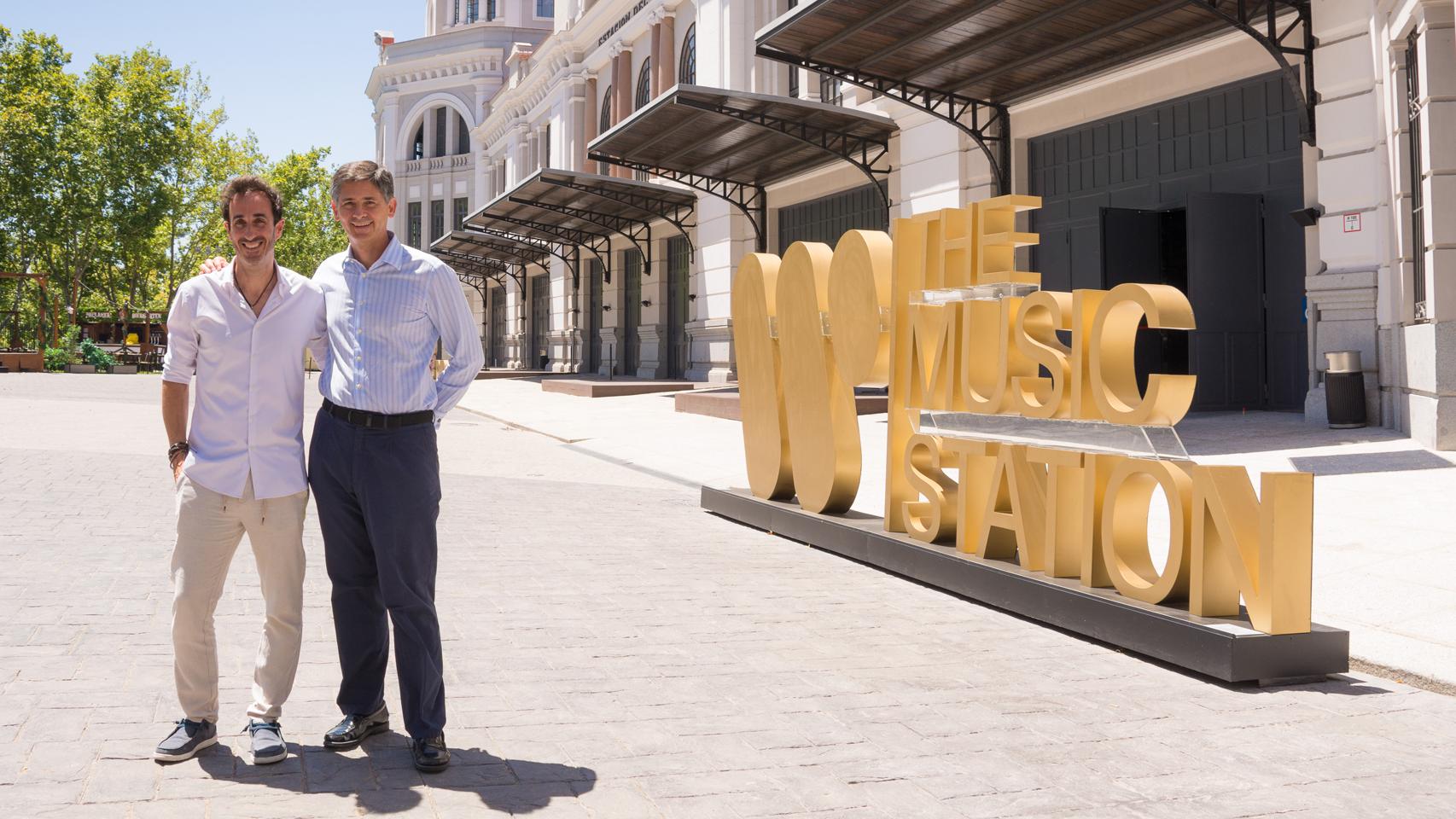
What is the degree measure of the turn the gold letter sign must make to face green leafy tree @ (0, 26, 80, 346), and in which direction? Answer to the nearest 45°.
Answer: approximately 90° to its right

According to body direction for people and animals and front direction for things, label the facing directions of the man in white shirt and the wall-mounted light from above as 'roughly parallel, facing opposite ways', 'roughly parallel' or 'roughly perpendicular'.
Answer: roughly perpendicular

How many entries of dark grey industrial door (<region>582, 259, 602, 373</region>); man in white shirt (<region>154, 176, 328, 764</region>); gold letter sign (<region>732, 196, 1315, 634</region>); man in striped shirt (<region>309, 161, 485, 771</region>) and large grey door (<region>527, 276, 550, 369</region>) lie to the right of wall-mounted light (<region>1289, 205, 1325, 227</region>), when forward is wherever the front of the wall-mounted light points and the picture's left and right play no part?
2

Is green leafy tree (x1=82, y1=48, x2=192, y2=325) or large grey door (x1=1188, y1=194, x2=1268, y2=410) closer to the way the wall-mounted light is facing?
the green leafy tree

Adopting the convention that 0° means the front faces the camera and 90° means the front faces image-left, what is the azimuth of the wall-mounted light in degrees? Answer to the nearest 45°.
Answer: approximately 45°

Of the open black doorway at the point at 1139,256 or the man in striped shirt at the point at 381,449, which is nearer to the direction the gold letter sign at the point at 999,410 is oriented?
the man in striped shirt

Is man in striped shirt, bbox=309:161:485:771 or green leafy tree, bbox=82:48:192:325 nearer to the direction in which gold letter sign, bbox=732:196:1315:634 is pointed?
the man in striped shirt

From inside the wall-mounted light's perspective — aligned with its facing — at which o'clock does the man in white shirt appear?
The man in white shirt is roughly at 11 o'clock from the wall-mounted light.

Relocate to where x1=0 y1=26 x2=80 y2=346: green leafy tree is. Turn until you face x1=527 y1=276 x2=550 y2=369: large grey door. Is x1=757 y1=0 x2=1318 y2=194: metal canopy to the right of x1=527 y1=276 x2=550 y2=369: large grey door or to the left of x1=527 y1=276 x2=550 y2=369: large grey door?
right

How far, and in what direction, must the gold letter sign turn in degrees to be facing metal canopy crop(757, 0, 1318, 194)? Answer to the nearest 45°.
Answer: approximately 135° to its right

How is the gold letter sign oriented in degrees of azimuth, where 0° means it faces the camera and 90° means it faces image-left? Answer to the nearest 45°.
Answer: approximately 45°
